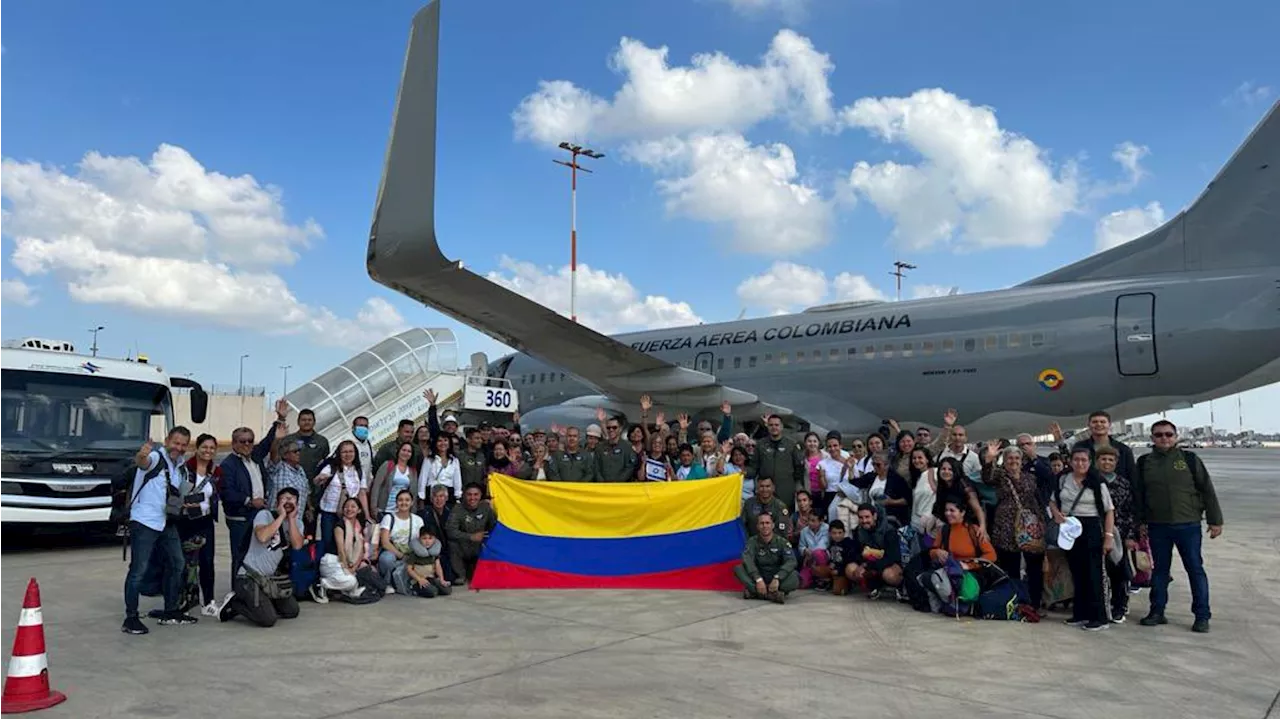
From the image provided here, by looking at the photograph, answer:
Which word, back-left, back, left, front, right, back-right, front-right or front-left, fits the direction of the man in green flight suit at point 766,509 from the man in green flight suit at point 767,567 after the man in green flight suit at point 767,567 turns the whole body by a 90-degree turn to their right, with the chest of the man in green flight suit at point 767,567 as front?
right

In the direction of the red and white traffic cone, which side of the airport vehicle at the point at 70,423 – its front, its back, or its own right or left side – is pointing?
front

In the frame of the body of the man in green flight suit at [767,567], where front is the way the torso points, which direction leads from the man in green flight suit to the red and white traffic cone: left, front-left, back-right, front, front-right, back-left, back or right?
front-right

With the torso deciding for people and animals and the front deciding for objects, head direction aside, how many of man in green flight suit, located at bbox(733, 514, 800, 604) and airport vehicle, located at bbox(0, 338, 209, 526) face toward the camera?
2

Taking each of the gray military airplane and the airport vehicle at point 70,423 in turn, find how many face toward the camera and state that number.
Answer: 1

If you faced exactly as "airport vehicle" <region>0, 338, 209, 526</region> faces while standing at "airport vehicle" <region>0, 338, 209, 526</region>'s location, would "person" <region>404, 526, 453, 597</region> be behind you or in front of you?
in front

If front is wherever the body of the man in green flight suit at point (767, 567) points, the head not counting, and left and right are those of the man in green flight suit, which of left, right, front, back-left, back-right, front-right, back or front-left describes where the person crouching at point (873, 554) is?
left

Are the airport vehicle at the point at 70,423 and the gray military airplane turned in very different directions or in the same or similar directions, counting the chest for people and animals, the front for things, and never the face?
very different directions

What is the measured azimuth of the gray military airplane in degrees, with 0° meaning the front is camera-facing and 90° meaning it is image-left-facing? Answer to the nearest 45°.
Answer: approximately 135°

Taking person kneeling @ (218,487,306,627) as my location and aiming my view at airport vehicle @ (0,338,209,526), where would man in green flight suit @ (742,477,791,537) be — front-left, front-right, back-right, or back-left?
back-right

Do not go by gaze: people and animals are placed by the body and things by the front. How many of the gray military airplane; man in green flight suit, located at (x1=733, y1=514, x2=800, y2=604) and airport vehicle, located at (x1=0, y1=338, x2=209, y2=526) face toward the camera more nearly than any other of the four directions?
2

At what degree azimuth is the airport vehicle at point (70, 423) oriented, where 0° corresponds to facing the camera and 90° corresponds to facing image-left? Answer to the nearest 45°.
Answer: approximately 0°

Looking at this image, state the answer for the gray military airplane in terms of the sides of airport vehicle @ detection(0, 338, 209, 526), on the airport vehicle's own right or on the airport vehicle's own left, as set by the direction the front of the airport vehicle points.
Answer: on the airport vehicle's own left
